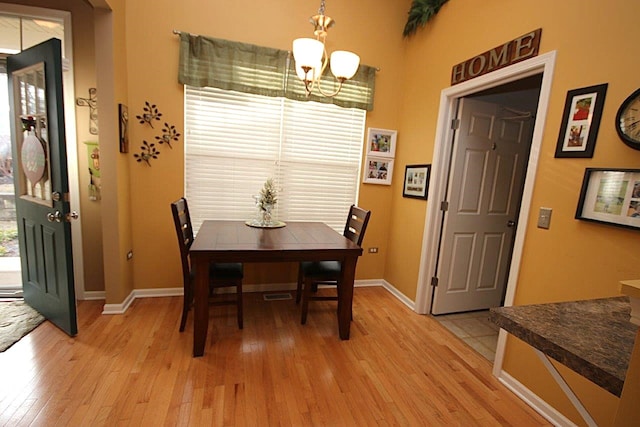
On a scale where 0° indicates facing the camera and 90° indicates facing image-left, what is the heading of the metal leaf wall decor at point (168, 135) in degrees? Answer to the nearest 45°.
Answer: approximately 0°

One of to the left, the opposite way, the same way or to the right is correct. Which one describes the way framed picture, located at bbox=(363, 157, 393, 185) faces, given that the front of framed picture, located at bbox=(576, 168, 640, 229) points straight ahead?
to the left

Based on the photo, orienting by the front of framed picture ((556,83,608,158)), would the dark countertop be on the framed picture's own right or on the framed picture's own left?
on the framed picture's own left

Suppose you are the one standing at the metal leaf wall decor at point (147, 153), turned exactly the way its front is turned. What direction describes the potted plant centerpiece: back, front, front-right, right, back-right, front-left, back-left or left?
front-left

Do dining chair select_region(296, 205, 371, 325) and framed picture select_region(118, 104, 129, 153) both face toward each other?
yes

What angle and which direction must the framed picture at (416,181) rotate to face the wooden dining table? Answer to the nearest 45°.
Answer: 0° — it already faces it

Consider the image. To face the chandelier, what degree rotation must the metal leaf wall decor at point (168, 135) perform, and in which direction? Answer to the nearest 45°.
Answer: approximately 45° to its left

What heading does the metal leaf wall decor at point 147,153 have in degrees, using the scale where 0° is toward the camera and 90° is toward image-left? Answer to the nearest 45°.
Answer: approximately 0°

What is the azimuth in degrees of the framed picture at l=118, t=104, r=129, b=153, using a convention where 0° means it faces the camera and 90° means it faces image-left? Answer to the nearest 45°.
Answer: approximately 315°

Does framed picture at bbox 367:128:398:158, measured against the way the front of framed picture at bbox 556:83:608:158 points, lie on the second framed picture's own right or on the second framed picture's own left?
on the second framed picture's own right

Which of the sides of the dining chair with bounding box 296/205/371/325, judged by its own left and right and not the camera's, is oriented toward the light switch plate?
back

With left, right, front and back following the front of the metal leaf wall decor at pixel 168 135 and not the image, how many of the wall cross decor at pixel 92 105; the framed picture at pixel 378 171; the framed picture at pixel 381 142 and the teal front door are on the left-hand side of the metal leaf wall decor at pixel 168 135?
2
